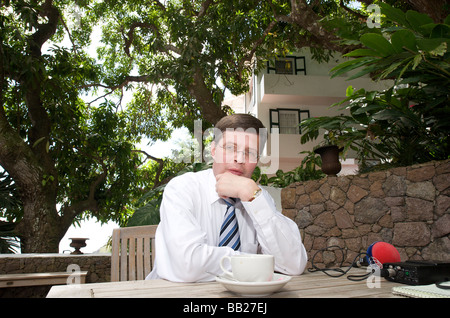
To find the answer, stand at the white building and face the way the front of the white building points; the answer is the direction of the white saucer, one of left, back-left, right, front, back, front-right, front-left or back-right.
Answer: front

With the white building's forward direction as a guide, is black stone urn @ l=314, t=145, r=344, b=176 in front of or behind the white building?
in front

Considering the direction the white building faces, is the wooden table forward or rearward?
forward

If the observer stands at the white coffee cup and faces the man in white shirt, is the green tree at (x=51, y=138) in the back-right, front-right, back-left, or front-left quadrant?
front-left

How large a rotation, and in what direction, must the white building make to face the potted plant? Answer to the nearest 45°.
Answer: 0° — it already faces it

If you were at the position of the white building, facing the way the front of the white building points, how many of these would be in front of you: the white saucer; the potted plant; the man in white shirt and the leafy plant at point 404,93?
4

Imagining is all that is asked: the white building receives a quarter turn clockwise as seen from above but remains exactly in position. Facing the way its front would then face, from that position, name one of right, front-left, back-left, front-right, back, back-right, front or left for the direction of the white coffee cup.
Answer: left

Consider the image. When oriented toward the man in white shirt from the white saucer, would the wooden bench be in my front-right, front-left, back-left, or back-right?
front-left

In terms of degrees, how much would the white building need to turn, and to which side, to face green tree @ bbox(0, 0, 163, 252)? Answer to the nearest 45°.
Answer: approximately 45° to its right

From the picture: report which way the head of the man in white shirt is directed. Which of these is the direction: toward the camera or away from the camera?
toward the camera

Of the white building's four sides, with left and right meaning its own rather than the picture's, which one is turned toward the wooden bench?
front

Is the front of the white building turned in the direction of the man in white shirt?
yes

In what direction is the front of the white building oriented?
toward the camera
